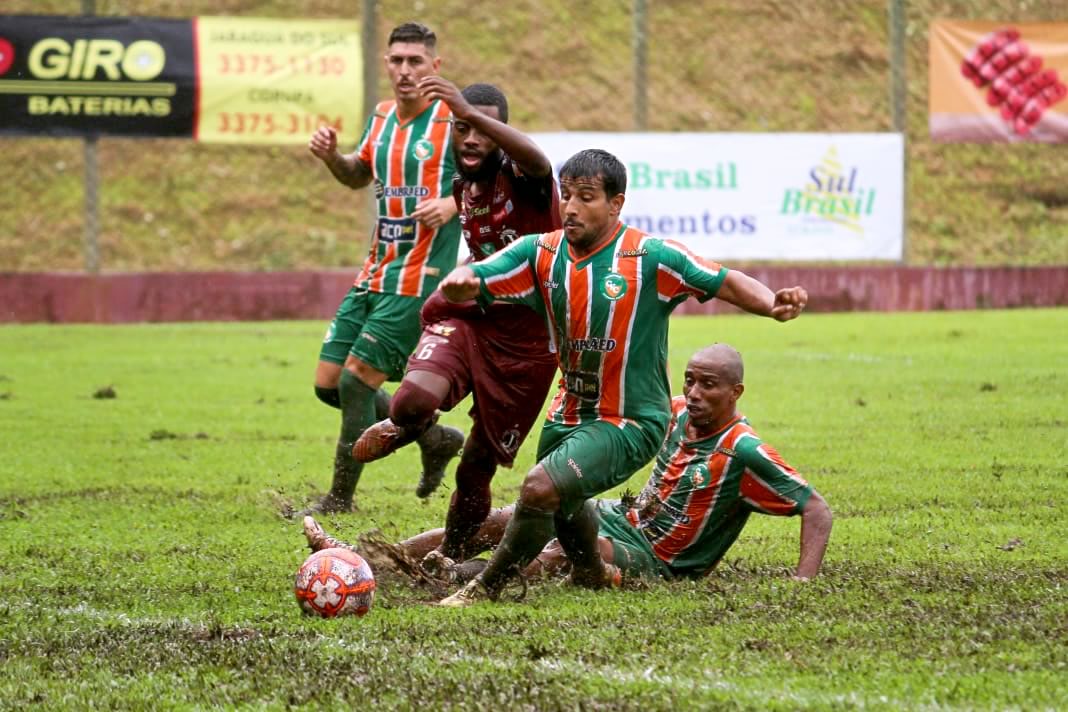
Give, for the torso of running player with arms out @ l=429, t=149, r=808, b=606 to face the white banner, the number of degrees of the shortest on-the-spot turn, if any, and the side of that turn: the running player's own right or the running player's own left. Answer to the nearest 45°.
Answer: approximately 135° to the running player's own right

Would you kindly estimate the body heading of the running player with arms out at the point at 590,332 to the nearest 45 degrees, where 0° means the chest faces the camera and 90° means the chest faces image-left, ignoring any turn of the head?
approximately 45°

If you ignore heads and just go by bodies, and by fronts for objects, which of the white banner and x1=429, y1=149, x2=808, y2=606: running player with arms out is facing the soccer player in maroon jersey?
the white banner

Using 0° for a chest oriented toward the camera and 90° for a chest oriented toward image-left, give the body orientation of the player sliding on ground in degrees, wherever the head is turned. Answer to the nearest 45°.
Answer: approximately 45°

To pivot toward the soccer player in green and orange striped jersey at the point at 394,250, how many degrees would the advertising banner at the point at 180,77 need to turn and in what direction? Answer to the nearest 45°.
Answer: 0° — it already faces them

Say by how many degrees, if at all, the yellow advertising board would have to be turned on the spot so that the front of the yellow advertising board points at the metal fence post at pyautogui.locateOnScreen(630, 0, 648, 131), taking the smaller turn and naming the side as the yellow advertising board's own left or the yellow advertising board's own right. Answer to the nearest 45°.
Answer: approximately 90° to the yellow advertising board's own left

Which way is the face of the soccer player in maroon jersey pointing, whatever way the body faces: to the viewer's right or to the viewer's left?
to the viewer's left
